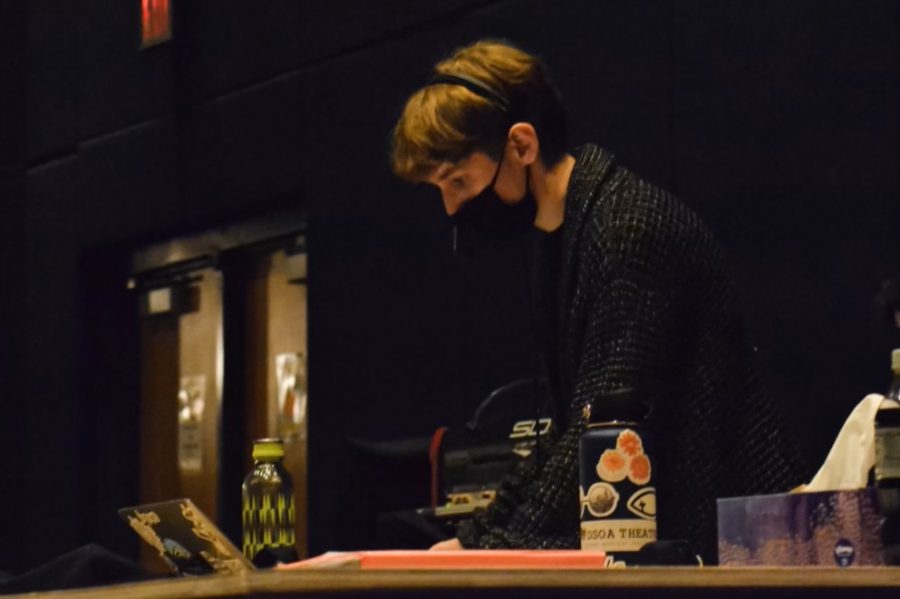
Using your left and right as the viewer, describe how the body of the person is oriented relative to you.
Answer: facing to the left of the viewer

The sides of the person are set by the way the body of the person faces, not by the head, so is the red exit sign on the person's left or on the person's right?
on the person's right

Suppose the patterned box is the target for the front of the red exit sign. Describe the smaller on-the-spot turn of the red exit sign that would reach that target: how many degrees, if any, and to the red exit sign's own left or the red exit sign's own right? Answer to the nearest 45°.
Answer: approximately 45° to the red exit sign's own left

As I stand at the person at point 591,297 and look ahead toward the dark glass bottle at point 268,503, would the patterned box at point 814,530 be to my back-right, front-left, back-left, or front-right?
back-left

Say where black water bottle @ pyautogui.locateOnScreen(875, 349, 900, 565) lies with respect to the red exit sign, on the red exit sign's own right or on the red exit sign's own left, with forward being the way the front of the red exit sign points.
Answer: on the red exit sign's own left

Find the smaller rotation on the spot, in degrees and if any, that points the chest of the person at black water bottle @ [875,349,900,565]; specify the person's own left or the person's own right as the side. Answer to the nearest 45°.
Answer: approximately 135° to the person's own left

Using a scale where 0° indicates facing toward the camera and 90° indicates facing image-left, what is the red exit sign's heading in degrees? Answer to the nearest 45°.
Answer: approximately 45°

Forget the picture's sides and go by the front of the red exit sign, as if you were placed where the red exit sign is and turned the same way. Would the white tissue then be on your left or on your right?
on your left
